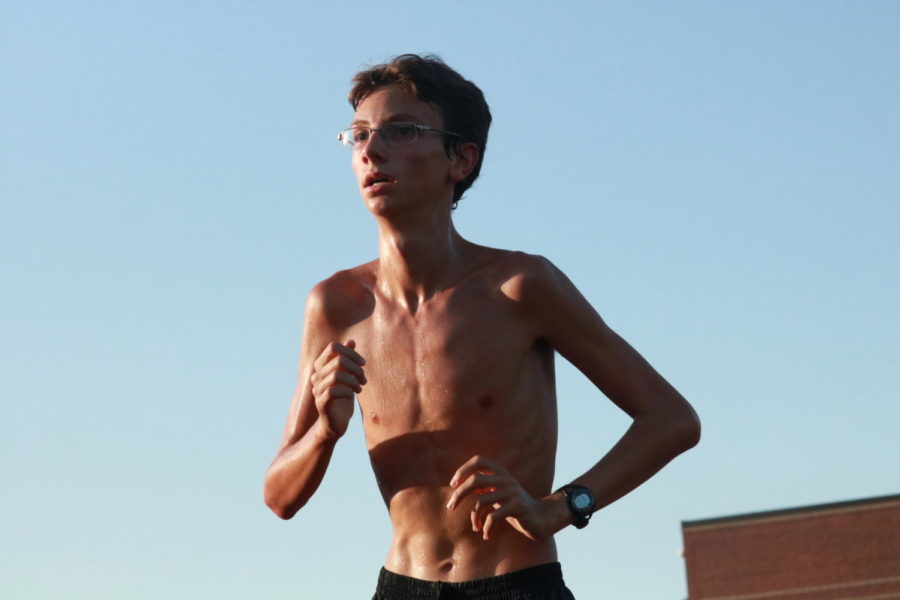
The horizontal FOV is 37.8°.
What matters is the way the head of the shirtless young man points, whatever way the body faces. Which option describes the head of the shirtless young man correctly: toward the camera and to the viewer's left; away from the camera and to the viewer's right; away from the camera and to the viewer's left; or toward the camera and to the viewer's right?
toward the camera and to the viewer's left

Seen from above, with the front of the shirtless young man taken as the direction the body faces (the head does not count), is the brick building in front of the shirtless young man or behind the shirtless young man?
behind

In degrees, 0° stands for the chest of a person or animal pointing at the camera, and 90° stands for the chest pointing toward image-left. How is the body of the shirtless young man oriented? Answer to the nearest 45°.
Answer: approximately 45°
